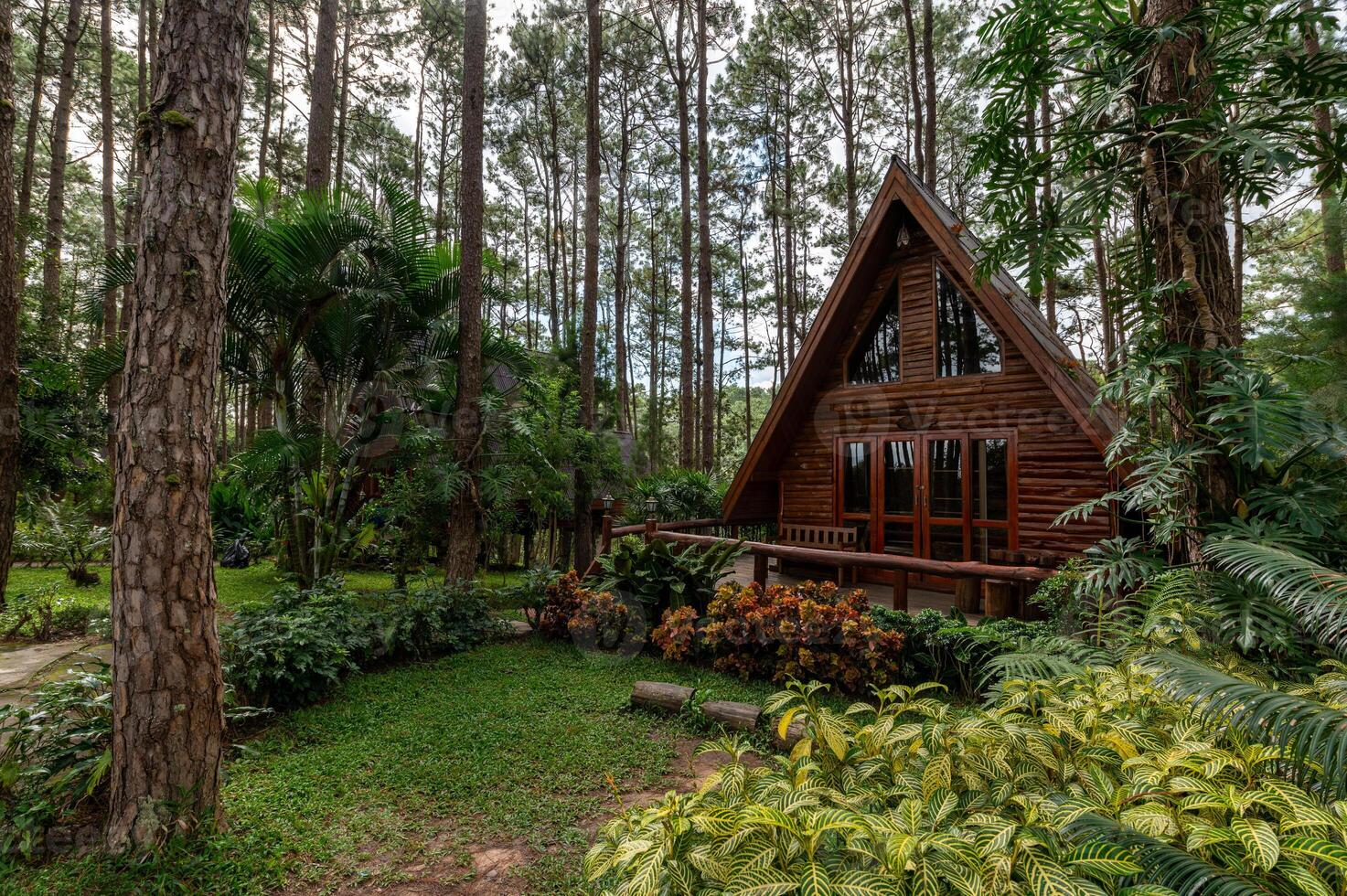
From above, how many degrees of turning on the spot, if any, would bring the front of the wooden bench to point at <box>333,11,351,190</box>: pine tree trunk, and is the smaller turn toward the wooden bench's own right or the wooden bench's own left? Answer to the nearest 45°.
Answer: approximately 90° to the wooden bench's own right

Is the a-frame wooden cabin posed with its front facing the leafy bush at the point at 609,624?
yes

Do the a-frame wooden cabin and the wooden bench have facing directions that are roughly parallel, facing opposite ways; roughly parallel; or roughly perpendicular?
roughly parallel

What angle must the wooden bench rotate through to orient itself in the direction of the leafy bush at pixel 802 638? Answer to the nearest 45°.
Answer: approximately 45° to its left

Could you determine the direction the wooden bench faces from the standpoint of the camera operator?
facing the viewer and to the left of the viewer

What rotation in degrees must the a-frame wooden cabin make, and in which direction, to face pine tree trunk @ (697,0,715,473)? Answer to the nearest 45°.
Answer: approximately 90° to its right

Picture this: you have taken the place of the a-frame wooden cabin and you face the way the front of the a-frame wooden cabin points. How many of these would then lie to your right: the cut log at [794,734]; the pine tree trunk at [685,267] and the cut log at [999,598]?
1

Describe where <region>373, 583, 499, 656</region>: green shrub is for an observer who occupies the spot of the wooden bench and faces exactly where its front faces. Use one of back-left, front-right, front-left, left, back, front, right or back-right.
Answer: front

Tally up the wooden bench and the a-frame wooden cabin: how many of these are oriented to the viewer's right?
0

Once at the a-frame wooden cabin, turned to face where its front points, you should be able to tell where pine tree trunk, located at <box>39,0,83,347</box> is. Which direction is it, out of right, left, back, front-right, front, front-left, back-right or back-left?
front-right

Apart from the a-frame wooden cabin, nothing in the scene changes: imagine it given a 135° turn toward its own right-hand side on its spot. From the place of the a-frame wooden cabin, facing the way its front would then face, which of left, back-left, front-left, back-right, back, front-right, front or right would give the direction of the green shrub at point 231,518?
left

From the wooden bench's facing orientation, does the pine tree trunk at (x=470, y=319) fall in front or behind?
in front

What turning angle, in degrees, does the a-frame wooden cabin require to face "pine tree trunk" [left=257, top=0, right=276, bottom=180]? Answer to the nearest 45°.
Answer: approximately 45° to its right

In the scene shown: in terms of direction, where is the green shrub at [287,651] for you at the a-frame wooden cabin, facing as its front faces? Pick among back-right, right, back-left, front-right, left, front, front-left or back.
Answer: front

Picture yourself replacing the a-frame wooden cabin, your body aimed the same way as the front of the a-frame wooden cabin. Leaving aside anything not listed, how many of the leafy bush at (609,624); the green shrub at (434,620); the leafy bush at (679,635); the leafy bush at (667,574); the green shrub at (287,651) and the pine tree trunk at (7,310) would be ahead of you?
6
